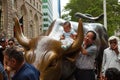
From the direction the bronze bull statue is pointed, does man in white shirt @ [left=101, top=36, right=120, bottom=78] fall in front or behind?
behind

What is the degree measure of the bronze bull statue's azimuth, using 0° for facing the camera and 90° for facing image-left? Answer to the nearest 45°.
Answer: approximately 45°
